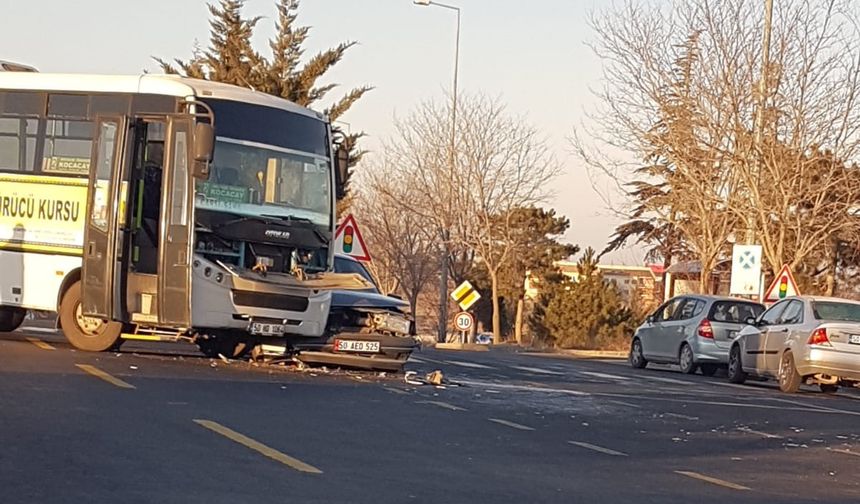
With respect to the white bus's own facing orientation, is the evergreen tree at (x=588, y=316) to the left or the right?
on its left

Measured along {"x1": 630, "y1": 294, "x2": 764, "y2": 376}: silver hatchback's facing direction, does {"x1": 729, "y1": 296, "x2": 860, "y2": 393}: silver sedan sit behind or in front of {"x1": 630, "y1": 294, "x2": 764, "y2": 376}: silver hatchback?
behind

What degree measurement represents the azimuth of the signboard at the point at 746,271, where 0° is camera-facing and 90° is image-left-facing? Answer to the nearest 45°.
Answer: approximately 0°

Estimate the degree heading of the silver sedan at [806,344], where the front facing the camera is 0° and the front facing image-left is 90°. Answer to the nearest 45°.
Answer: approximately 135°

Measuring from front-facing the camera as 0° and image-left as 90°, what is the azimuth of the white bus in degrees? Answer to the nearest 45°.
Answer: approximately 315°
